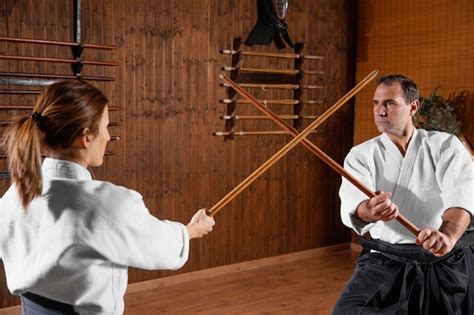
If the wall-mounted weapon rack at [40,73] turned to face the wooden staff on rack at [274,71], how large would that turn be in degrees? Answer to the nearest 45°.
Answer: approximately 135° to its left

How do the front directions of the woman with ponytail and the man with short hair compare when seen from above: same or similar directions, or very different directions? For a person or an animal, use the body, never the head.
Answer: very different directions

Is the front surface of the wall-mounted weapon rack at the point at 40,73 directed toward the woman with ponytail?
yes

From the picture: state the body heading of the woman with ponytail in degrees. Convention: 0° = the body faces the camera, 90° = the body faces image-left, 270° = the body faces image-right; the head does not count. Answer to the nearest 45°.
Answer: approximately 225°

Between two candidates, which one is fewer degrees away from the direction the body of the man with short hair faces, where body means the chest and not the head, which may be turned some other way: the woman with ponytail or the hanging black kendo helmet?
the woman with ponytail

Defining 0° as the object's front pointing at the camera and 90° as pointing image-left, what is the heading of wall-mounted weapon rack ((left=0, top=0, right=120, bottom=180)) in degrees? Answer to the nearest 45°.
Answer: approximately 0°

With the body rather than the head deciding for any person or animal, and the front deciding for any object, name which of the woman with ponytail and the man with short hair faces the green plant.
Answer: the woman with ponytail

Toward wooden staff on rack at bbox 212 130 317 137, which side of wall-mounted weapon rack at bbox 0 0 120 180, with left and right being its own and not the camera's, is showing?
left

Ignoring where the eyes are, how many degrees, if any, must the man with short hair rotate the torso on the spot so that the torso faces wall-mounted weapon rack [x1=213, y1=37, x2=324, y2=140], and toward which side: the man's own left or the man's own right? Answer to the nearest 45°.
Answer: approximately 90° to the man's own right

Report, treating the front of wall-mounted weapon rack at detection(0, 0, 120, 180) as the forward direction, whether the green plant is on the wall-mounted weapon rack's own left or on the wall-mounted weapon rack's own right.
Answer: on the wall-mounted weapon rack's own left

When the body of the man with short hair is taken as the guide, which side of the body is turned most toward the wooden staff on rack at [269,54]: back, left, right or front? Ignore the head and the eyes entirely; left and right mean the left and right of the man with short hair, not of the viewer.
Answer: right

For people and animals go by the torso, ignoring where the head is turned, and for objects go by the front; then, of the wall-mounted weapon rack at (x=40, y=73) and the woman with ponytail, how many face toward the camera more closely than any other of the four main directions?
1

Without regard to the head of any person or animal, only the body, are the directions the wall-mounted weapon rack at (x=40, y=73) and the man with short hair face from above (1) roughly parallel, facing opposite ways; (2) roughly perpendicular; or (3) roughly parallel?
roughly perpendicular
